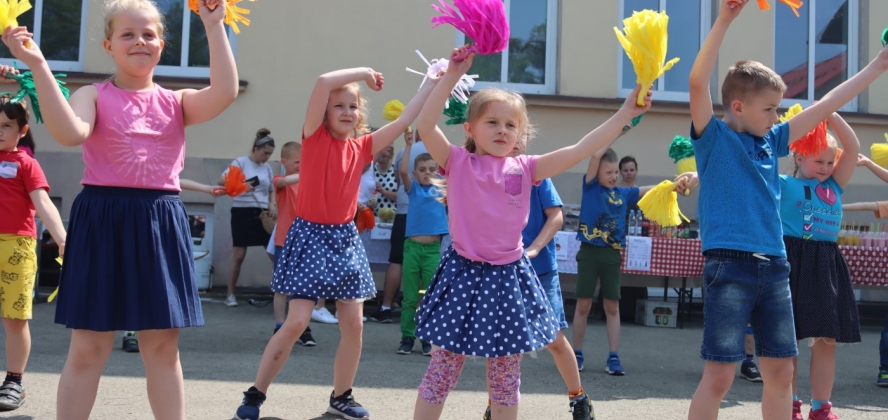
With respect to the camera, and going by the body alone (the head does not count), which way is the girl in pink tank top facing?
toward the camera

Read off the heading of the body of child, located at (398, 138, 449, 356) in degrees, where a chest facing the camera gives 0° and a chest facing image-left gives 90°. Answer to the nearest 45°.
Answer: approximately 0°

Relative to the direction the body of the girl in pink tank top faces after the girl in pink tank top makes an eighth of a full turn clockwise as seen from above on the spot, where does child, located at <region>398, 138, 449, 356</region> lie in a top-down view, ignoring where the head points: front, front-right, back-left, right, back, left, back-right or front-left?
back

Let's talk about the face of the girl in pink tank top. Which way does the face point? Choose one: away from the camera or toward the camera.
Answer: toward the camera

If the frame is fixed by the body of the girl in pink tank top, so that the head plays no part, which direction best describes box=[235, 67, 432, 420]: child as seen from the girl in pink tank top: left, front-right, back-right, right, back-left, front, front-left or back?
back-left

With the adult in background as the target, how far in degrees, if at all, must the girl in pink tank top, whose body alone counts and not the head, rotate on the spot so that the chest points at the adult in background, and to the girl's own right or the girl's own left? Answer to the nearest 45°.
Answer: approximately 180°

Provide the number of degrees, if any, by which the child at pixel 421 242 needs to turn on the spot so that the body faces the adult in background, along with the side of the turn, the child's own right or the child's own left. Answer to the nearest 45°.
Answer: approximately 135° to the child's own right

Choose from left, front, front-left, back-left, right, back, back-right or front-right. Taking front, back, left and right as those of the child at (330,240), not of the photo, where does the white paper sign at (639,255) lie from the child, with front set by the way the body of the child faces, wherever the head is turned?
back-left

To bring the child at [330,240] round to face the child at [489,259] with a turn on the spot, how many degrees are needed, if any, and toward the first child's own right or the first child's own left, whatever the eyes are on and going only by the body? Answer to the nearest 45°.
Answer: approximately 45° to the first child's own left

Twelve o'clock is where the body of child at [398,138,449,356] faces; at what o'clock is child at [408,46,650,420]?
child at [408,46,650,420] is roughly at 12 o'clock from child at [398,138,449,356].

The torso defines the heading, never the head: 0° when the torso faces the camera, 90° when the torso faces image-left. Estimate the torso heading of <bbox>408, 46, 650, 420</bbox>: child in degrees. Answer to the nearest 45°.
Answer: approximately 0°

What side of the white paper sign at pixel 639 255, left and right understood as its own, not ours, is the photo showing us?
front

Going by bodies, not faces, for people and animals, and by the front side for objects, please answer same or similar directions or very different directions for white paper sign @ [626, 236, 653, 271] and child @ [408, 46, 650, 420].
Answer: same or similar directions

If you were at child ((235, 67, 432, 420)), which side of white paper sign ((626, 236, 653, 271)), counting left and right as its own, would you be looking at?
front

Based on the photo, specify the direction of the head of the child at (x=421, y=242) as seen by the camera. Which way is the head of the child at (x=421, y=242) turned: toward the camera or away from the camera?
toward the camera
